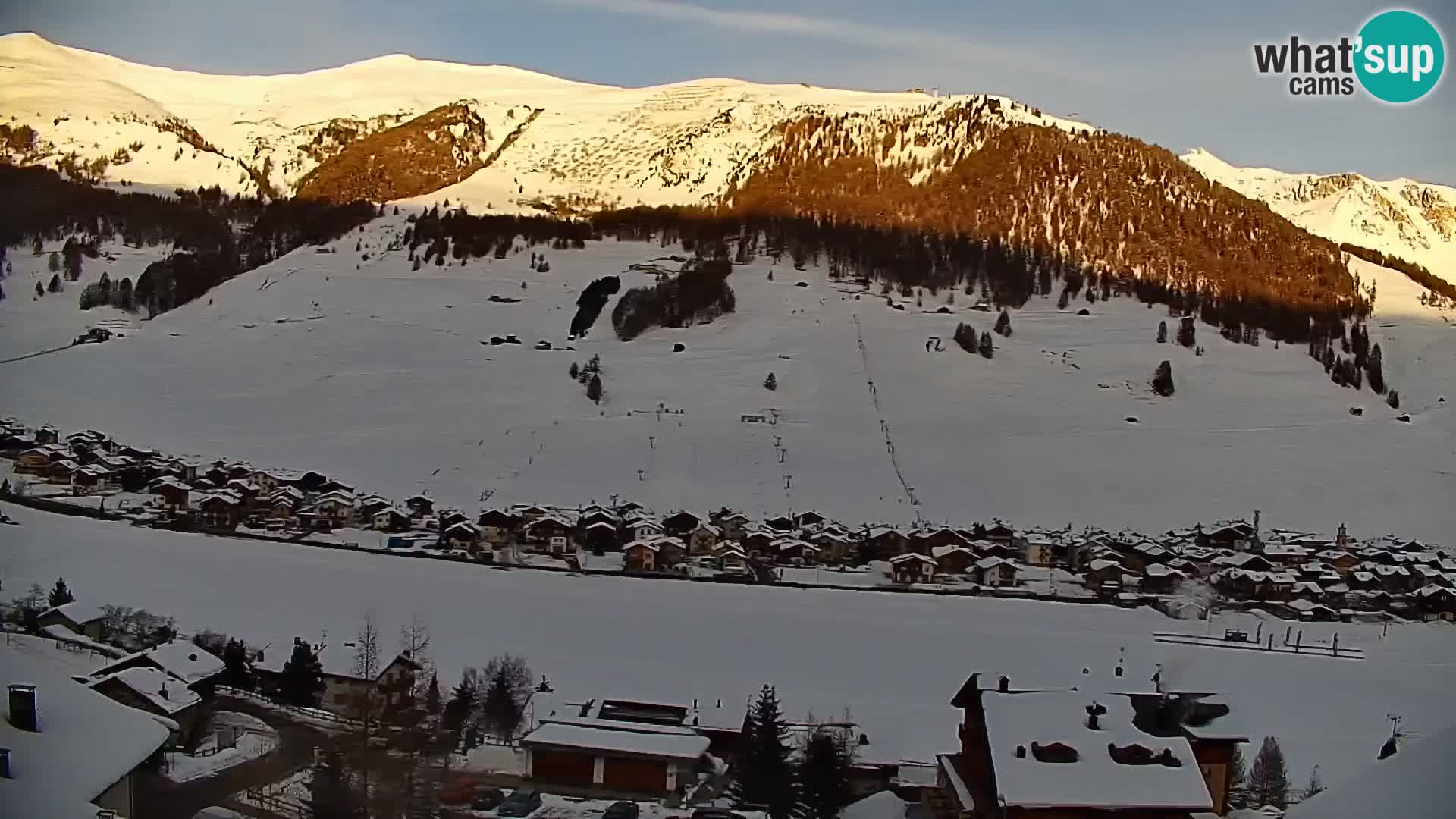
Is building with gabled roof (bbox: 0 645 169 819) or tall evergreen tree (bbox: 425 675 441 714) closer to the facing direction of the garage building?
the building with gabled roof

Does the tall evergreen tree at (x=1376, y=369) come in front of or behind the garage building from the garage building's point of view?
behind

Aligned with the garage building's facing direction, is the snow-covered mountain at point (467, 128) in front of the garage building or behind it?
behind

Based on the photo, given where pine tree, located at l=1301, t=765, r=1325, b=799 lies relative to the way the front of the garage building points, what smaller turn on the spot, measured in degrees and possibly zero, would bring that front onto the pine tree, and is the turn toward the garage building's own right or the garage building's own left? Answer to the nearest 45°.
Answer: approximately 90° to the garage building's own left

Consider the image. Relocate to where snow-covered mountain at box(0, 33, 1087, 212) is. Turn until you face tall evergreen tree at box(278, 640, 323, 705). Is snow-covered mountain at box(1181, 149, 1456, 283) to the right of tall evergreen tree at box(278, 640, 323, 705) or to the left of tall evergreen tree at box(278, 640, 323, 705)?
left

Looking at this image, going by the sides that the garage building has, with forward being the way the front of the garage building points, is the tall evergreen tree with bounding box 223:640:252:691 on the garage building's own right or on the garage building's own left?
on the garage building's own right

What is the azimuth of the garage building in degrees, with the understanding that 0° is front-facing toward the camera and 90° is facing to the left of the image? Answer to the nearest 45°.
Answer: approximately 0°

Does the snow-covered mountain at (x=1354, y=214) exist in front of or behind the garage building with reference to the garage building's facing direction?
behind
